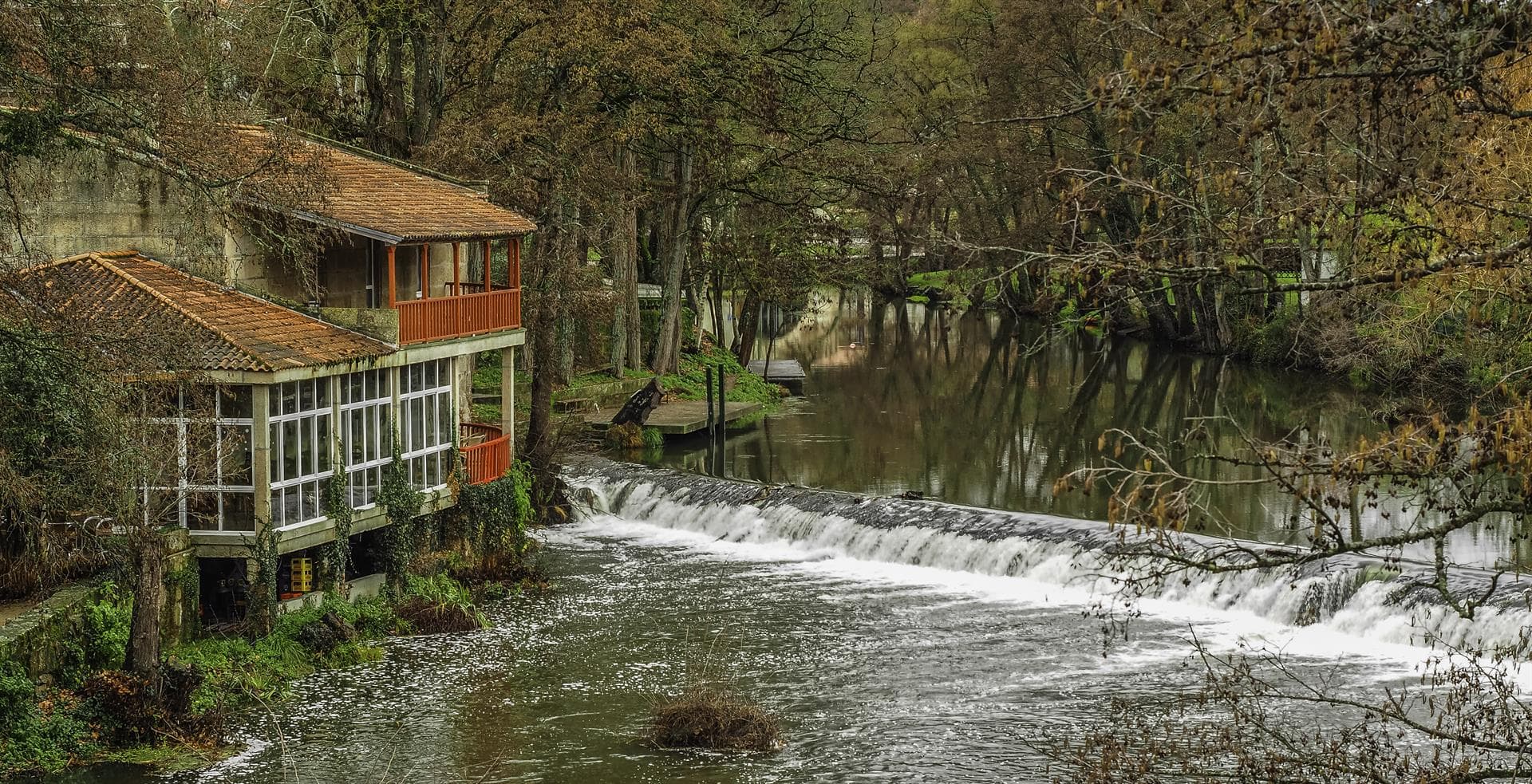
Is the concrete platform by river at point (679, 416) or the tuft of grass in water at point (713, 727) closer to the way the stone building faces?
the tuft of grass in water

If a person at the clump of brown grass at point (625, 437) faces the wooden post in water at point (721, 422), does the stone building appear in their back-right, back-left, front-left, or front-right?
back-right

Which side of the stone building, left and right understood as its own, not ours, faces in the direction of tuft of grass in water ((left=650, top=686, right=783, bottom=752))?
front

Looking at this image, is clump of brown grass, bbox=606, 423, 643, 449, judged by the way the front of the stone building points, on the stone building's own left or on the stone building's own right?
on the stone building's own left

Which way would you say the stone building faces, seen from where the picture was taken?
facing the viewer and to the right of the viewer

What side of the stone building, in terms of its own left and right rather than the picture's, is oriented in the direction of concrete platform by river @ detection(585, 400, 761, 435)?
left

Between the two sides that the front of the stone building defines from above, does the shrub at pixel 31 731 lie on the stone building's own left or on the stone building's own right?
on the stone building's own right

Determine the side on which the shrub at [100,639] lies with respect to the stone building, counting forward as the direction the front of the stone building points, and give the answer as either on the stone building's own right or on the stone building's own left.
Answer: on the stone building's own right
